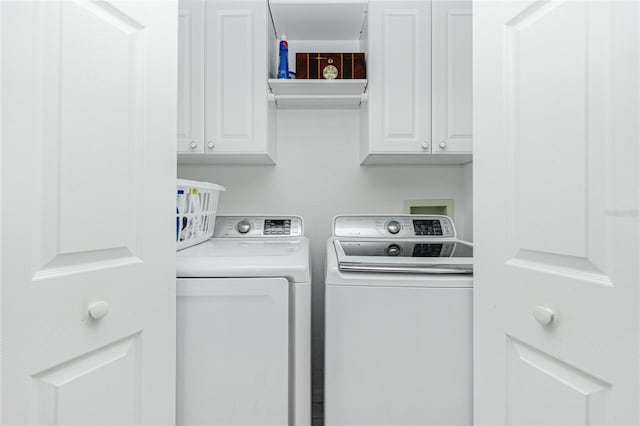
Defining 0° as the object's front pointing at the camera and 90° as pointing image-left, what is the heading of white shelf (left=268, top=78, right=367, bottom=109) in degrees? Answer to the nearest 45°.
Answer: approximately 0°

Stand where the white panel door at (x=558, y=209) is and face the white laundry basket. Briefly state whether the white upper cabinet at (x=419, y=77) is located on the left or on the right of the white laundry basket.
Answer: right

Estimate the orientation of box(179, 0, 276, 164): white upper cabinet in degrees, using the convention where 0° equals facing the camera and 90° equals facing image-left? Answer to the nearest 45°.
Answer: approximately 0°

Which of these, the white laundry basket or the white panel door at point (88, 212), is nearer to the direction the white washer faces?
the white panel door

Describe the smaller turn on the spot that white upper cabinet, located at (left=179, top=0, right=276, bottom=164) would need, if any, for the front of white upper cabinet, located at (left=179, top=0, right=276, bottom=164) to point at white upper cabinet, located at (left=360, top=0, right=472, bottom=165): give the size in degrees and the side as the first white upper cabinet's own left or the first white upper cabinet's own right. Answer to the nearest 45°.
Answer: approximately 90° to the first white upper cabinet's own left

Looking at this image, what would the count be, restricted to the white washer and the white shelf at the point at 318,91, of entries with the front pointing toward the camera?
2
